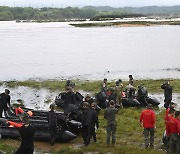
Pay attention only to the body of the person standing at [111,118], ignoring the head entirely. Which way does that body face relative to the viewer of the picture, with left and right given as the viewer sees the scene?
facing away from the viewer

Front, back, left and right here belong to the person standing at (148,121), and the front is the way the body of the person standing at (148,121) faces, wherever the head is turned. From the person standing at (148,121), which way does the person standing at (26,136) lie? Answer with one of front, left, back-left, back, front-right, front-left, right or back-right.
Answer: back-left

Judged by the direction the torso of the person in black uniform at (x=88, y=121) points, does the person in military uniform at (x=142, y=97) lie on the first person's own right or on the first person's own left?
on the first person's own right

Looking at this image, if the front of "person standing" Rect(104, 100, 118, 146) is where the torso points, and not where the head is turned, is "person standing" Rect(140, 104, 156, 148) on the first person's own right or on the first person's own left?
on the first person's own right

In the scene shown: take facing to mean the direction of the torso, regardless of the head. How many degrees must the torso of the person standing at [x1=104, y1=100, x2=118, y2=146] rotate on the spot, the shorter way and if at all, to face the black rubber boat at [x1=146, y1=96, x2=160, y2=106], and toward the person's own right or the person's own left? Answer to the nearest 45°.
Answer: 0° — they already face it

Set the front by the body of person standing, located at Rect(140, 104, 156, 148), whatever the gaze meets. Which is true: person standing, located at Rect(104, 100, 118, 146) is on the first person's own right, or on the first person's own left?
on the first person's own left

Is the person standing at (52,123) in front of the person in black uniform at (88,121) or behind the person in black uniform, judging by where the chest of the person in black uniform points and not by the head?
in front

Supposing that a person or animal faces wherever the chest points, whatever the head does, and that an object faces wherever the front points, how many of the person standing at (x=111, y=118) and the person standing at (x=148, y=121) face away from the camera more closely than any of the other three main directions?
2

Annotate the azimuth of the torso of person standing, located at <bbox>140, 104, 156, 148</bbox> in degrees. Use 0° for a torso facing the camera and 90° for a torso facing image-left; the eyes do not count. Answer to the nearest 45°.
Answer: approximately 180°

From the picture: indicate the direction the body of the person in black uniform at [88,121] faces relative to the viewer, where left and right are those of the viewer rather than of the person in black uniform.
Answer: facing away from the viewer and to the left of the viewer

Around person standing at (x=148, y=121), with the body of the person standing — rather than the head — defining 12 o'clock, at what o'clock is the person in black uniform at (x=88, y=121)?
The person in black uniform is roughly at 9 o'clock from the person standing.

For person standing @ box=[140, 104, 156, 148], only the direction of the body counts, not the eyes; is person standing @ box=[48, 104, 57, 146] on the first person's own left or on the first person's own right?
on the first person's own left

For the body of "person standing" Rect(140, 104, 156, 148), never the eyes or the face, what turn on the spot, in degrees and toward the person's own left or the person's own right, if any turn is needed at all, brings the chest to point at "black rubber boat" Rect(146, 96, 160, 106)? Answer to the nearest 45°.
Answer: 0° — they already face it
